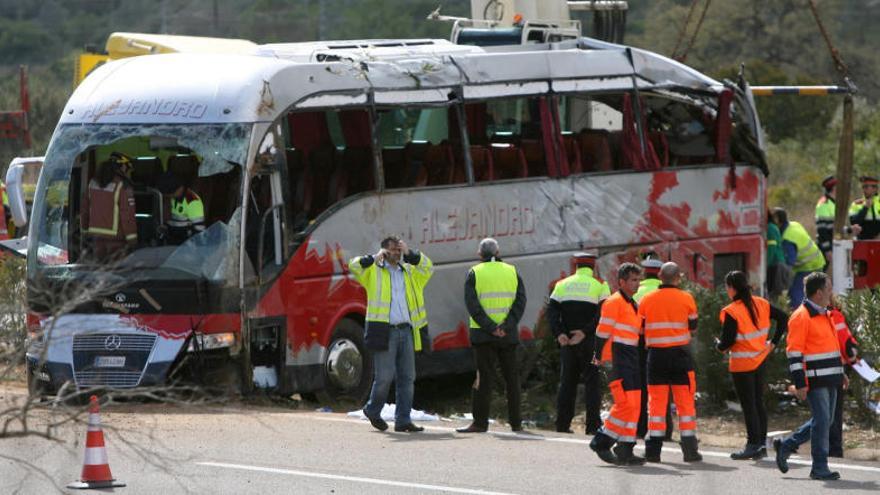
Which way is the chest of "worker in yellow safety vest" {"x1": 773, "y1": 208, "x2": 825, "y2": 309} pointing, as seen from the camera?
to the viewer's left

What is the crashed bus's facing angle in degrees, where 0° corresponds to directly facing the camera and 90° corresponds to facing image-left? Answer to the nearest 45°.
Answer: approximately 45°

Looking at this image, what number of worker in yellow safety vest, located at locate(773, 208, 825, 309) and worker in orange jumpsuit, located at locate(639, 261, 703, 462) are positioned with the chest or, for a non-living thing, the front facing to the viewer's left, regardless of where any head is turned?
1

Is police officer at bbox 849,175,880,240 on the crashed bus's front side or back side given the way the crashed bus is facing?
on the back side

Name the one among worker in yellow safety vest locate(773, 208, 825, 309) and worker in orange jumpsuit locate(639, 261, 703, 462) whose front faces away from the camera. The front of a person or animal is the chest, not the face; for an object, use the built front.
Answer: the worker in orange jumpsuit

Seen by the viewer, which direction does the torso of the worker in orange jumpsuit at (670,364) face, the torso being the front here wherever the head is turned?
away from the camera

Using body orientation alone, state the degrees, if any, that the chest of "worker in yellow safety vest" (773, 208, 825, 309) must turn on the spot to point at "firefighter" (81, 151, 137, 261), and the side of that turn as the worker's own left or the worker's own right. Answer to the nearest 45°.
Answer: approximately 45° to the worker's own left

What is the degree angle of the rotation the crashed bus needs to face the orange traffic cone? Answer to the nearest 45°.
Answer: approximately 45° to its left
